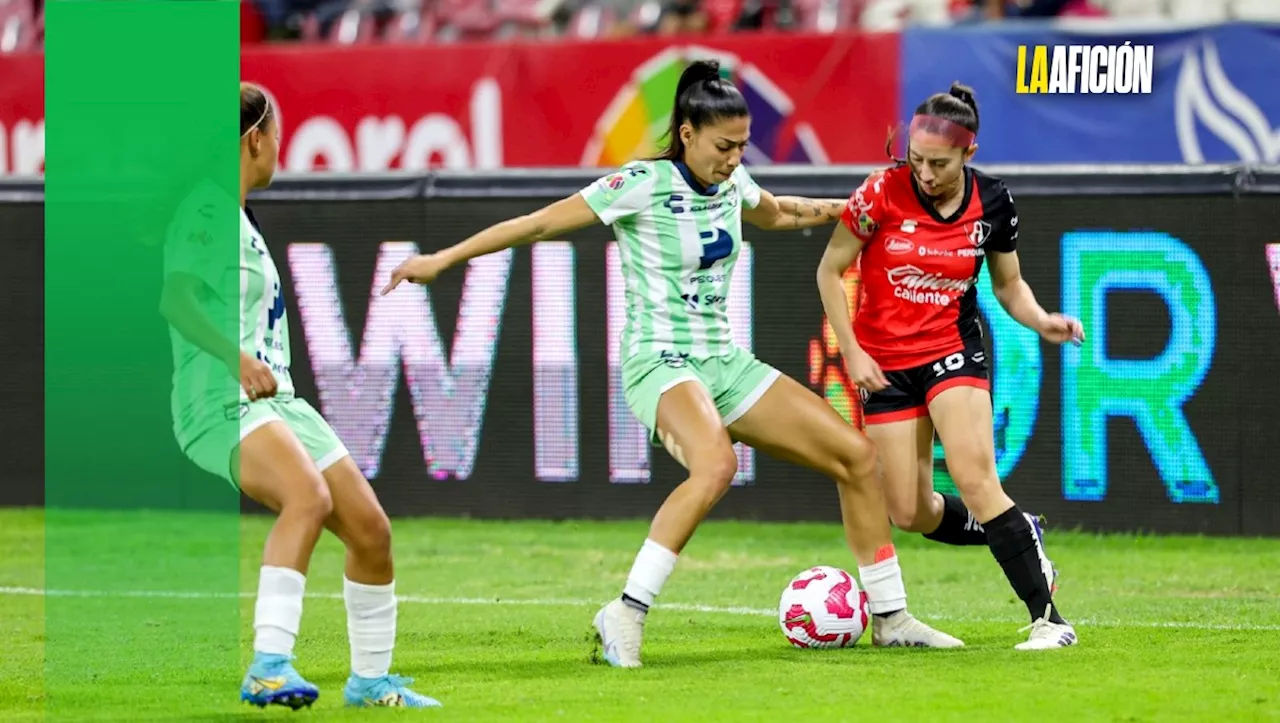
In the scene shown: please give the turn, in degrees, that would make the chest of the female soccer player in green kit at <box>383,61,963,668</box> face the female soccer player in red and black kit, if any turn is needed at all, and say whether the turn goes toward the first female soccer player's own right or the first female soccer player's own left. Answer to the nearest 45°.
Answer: approximately 45° to the first female soccer player's own left

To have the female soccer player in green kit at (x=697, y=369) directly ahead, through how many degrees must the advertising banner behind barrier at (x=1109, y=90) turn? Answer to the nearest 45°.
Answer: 0° — it already faces them

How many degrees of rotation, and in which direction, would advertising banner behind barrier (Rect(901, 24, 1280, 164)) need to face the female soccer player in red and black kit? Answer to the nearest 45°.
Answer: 0° — it already faces them

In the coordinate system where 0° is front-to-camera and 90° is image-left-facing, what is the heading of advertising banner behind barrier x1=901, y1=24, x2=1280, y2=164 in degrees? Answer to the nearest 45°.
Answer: approximately 0°

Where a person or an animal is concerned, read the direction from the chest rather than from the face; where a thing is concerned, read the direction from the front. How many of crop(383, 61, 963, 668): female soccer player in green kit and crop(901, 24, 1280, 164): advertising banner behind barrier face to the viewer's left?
0

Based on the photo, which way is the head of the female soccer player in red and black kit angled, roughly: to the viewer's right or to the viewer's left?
to the viewer's left

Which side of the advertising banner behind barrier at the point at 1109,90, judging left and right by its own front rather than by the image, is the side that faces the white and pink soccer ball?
front

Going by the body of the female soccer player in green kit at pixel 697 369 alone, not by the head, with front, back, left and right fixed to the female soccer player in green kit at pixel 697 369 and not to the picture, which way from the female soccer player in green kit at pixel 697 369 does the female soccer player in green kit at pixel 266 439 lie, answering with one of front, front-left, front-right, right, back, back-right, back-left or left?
right

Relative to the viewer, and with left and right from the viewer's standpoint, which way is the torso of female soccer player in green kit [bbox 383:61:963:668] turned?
facing the viewer and to the right of the viewer

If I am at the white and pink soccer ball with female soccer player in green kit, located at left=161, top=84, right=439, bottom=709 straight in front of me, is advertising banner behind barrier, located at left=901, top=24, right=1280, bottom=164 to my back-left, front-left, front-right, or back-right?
back-right
